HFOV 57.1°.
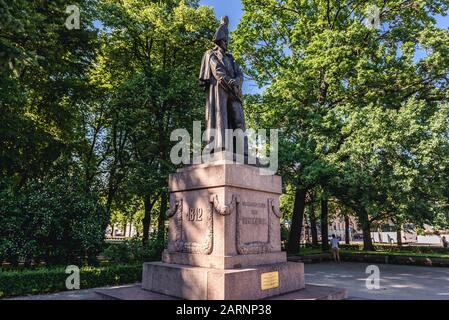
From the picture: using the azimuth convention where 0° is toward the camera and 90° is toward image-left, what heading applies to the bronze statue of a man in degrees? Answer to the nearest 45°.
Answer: approximately 315°

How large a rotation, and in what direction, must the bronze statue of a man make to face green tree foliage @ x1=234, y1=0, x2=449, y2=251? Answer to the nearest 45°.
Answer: approximately 90° to its left

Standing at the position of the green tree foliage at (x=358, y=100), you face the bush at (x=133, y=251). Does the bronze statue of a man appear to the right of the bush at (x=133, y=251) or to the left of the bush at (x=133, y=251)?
left

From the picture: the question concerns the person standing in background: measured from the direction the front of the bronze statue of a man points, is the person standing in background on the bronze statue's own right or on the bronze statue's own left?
on the bronze statue's own left
